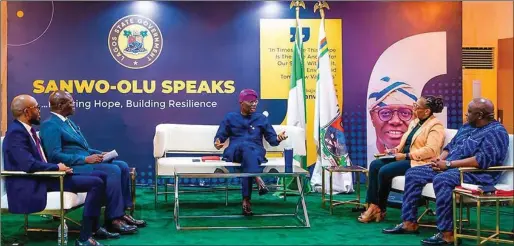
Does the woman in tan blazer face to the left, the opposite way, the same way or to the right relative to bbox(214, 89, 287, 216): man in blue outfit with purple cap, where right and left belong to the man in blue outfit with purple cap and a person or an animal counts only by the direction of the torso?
to the right

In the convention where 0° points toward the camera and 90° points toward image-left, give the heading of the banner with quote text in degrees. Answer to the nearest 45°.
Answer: approximately 0°

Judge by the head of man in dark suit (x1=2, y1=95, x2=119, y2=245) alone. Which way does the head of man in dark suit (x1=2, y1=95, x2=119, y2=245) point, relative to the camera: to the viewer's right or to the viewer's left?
to the viewer's right

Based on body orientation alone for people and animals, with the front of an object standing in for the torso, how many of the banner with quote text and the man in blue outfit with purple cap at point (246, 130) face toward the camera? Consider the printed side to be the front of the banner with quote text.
2

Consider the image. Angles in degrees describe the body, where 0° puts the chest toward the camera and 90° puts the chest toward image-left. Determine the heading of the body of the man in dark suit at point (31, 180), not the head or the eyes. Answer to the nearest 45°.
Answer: approximately 270°

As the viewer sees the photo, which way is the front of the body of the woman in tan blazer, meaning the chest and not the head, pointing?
to the viewer's left

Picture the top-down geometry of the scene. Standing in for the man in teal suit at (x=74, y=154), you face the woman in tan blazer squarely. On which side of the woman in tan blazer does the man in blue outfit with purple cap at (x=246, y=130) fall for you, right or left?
left

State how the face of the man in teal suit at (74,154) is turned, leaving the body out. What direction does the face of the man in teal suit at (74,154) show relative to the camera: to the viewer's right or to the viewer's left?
to the viewer's right

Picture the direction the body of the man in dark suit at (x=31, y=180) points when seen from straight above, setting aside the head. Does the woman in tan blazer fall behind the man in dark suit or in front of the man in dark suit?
in front

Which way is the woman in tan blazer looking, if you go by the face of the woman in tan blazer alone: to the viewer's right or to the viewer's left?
to the viewer's left
